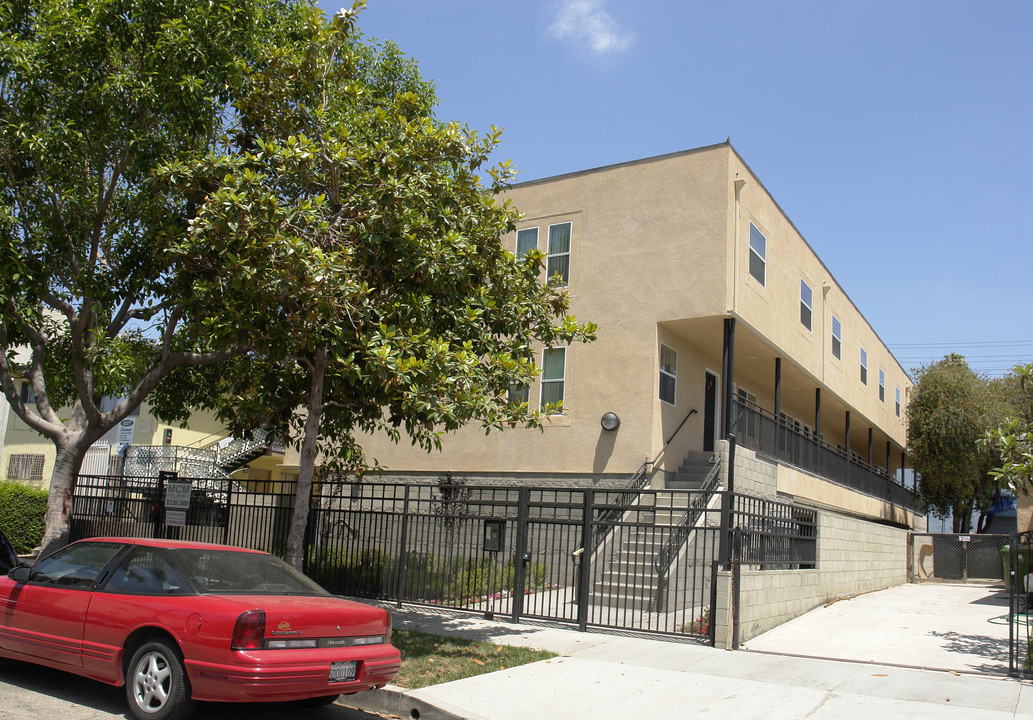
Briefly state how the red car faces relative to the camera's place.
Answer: facing away from the viewer and to the left of the viewer

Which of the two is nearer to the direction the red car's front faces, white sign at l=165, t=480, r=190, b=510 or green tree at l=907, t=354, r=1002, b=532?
the white sign

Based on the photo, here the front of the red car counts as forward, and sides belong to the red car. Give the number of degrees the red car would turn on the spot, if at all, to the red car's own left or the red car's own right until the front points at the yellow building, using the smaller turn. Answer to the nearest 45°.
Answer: approximately 45° to the red car's own right

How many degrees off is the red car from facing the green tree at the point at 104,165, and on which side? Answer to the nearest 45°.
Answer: approximately 45° to its right

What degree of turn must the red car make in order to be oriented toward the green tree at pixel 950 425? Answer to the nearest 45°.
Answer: approximately 90° to its right

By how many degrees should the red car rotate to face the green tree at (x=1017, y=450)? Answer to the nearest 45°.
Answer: approximately 135° to its right

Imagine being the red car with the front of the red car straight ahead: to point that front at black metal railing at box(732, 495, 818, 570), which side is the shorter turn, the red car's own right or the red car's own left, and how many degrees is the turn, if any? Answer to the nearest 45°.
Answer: approximately 90° to the red car's own right

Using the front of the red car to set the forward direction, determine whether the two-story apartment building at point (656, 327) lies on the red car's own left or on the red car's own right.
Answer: on the red car's own right

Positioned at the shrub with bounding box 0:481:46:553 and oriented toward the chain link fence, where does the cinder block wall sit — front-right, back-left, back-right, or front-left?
front-right

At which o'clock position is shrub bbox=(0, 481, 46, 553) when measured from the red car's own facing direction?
The shrub is roughly at 1 o'clock from the red car.

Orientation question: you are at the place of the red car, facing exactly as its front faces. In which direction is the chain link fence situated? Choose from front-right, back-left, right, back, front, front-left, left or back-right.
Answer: right

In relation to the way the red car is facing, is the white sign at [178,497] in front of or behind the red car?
in front
